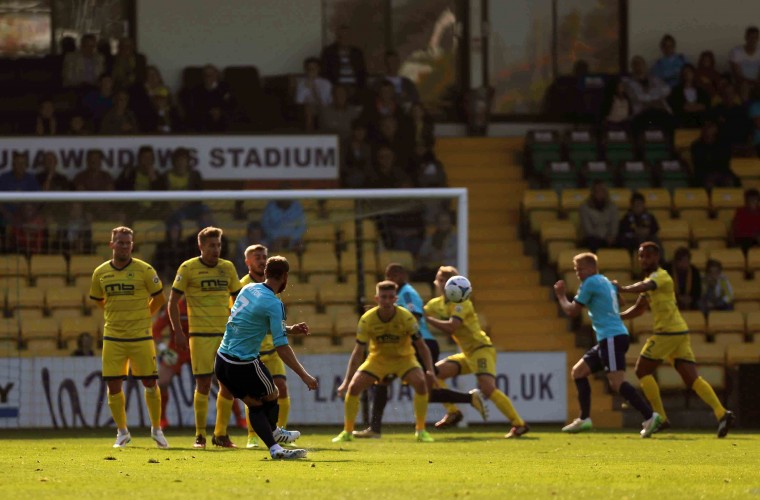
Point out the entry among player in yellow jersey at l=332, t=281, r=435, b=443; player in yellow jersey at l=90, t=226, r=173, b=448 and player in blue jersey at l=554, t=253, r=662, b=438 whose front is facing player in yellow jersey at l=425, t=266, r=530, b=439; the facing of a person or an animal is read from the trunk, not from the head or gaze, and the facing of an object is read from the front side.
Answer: the player in blue jersey

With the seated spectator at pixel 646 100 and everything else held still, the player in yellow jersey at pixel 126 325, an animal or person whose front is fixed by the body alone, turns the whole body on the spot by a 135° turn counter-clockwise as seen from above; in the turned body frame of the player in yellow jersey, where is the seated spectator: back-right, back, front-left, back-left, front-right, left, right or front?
front

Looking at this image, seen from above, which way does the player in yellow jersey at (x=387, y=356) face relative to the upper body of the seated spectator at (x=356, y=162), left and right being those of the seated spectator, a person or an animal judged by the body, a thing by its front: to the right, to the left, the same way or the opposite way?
the same way

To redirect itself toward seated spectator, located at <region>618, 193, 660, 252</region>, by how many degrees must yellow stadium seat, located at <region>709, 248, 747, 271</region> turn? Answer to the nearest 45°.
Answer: approximately 90° to its right

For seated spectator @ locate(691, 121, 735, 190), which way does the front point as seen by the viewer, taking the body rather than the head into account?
toward the camera

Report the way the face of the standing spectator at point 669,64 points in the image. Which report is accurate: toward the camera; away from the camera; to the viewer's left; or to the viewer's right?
toward the camera

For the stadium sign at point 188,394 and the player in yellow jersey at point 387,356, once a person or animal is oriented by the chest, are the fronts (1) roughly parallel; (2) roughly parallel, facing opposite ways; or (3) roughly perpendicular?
roughly parallel

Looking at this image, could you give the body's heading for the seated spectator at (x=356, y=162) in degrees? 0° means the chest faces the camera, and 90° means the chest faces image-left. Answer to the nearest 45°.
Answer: approximately 0°

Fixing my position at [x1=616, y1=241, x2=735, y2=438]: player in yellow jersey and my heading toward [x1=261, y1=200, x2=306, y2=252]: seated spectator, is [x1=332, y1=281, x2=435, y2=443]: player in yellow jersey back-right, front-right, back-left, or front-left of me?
front-left

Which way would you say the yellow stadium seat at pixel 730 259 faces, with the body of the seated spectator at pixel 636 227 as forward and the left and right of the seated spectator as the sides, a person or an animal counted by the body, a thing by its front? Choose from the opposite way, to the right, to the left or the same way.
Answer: the same way

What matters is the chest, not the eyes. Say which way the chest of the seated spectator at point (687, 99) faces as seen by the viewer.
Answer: toward the camera

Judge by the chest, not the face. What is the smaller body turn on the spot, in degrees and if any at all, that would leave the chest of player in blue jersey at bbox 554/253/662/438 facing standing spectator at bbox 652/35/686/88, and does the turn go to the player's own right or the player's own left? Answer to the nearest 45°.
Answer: approximately 90° to the player's own right

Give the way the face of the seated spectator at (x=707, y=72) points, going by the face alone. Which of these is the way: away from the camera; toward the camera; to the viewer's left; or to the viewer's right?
toward the camera

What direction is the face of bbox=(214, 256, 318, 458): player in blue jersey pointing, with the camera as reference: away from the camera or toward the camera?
away from the camera

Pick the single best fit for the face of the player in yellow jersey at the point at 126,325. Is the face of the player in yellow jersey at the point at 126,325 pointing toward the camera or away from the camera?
toward the camera

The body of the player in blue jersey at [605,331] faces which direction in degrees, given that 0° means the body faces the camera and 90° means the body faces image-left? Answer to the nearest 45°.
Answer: approximately 90°
